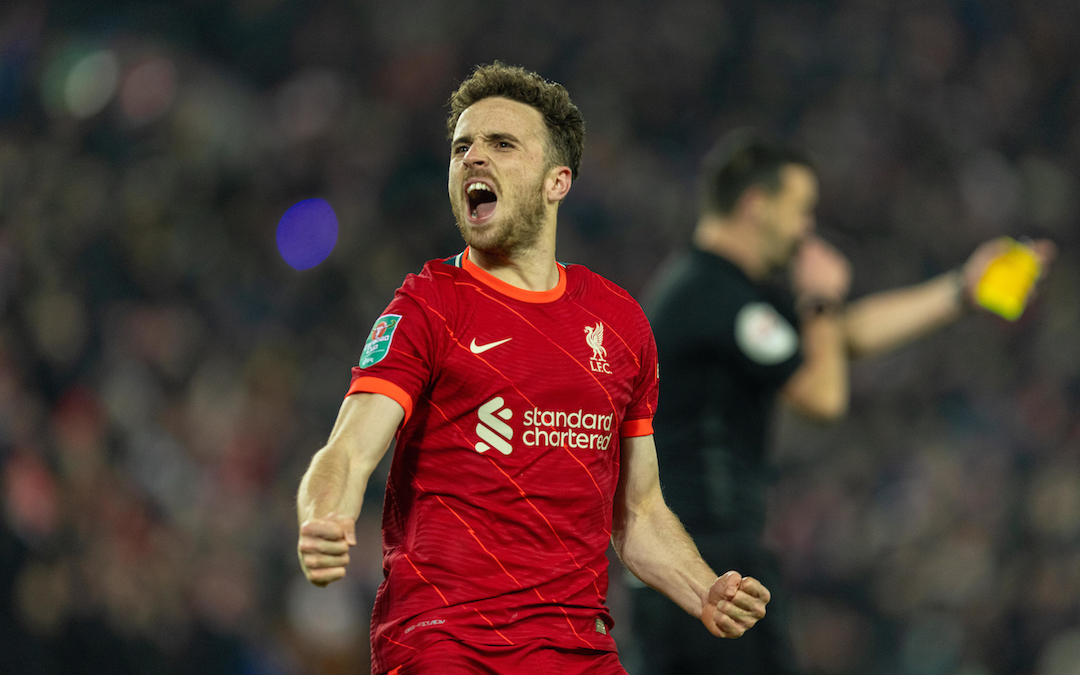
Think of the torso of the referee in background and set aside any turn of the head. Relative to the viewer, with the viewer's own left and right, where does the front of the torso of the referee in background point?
facing to the right of the viewer
